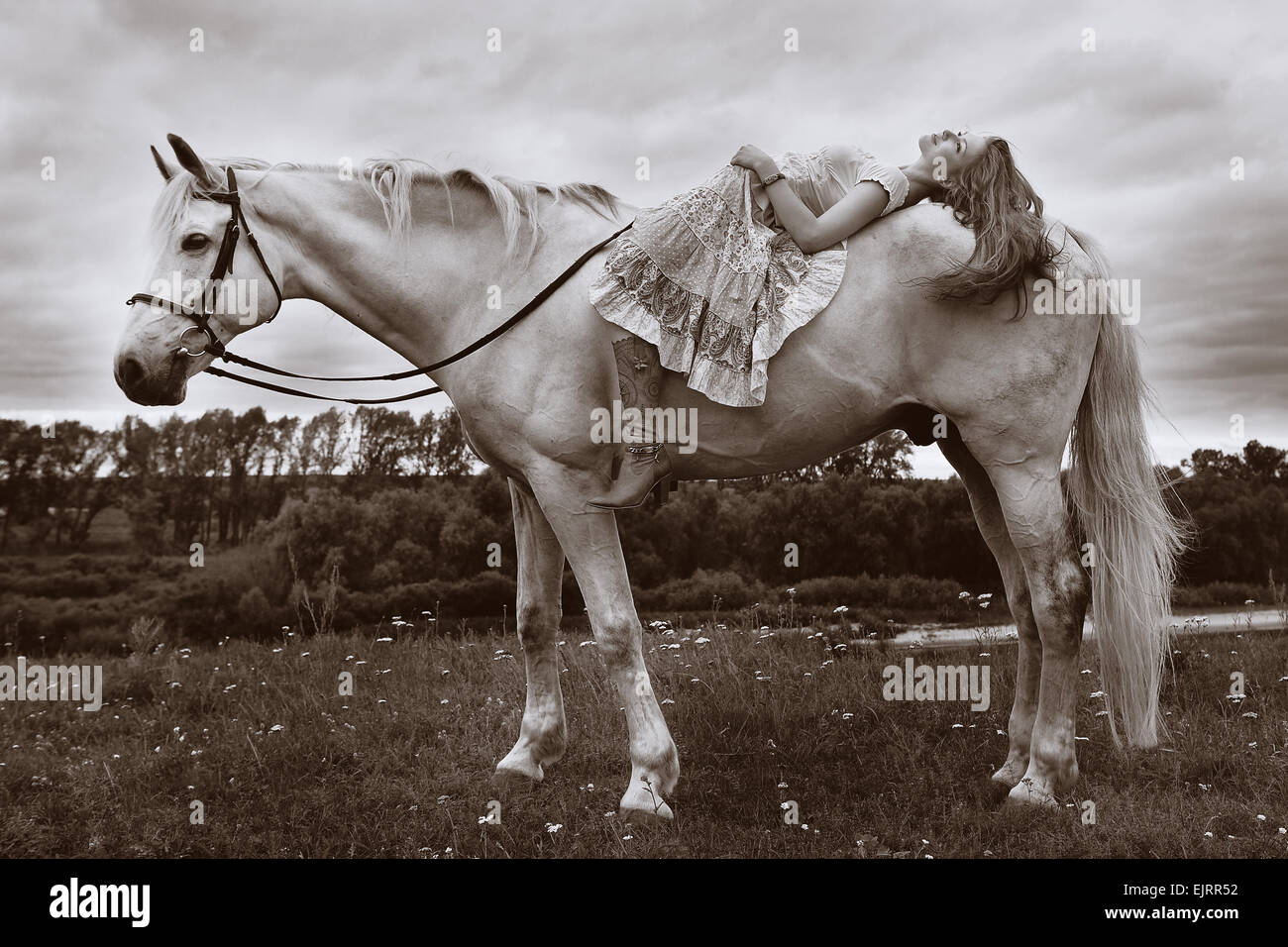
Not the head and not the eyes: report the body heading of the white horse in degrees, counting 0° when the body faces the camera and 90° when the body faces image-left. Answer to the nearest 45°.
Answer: approximately 90°
